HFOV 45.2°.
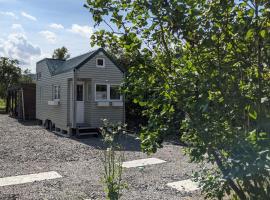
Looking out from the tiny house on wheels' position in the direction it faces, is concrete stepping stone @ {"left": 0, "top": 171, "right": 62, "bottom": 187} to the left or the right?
on its right

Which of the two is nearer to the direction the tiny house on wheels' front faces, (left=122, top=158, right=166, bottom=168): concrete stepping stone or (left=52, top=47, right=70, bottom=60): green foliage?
the concrete stepping stone

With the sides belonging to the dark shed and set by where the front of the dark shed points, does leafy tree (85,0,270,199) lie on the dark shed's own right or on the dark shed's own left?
on the dark shed's own left

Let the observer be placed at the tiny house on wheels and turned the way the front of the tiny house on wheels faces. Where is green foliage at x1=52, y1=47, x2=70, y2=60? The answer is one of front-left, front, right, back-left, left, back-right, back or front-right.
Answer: back-left

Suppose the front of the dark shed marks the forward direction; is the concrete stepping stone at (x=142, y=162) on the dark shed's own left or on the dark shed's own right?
on the dark shed's own left

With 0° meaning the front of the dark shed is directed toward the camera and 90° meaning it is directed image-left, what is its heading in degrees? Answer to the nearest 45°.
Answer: approximately 45°
